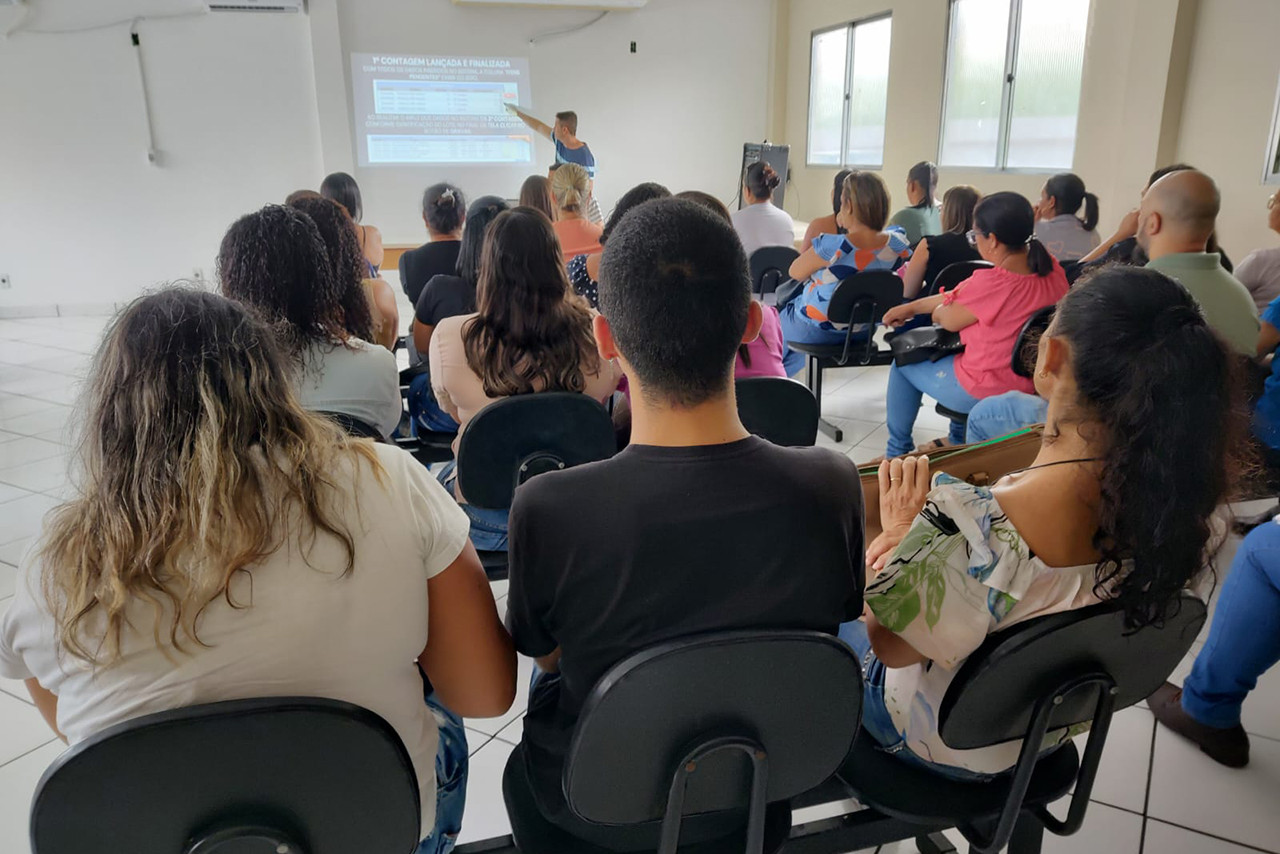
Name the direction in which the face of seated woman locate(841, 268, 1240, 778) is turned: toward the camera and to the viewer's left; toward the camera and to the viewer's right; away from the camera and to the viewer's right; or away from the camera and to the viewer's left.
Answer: away from the camera and to the viewer's left

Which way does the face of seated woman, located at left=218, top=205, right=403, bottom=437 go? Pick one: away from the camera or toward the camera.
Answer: away from the camera

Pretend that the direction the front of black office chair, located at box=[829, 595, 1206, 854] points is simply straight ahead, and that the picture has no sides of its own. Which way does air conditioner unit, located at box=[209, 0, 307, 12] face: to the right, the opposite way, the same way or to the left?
the opposite way

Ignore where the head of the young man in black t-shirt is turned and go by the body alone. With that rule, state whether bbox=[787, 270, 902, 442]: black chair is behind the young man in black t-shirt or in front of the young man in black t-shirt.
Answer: in front

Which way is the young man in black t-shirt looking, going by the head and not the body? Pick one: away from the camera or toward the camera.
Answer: away from the camera

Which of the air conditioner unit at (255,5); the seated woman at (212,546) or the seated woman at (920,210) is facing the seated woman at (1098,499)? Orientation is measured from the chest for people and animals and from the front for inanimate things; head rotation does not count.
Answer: the air conditioner unit

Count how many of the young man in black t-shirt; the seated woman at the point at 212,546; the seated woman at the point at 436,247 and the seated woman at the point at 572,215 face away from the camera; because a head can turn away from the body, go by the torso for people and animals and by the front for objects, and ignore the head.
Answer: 4

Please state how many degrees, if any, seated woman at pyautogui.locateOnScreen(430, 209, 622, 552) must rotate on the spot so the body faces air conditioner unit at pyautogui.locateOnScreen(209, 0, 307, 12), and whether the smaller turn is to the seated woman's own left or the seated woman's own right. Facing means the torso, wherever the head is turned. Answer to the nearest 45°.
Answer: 0° — they already face it

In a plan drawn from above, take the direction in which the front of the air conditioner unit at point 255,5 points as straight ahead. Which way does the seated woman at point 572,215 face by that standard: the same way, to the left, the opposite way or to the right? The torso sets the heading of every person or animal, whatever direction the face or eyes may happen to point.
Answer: the opposite way

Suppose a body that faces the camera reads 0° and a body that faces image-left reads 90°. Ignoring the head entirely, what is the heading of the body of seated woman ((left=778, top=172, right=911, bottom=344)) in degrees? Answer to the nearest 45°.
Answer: approximately 135°

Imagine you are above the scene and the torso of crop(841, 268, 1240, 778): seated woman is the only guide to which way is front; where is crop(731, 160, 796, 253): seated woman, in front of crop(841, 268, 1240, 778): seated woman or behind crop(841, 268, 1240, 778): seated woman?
in front

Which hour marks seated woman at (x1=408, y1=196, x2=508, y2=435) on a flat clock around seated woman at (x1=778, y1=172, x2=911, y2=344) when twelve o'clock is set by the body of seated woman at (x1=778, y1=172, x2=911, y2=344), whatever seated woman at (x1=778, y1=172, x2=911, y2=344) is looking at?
seated woman at (x1=408, y1=196, x2=508, y2=435) is roughly at 9 o'clock from seated woman at (x1=778, y1=172, x2=911, y2=344).

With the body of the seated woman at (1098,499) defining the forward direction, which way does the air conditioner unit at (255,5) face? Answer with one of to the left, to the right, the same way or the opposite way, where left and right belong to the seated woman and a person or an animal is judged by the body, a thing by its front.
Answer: the opposite way

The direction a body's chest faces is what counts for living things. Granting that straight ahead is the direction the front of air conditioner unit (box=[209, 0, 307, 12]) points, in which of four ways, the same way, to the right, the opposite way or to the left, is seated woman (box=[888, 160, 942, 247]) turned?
the opposite way

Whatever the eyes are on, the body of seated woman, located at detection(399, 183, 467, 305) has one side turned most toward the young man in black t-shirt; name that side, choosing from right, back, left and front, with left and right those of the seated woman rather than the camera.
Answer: back

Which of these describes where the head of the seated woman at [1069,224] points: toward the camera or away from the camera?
away from the camera

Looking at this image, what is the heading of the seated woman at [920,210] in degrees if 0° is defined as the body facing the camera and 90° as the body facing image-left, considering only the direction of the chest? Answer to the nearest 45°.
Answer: approximately 135°

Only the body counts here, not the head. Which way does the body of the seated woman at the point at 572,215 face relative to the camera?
away from the camera

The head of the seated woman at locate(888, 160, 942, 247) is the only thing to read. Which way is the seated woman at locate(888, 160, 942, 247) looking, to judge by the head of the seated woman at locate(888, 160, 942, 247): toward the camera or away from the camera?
away from the camera

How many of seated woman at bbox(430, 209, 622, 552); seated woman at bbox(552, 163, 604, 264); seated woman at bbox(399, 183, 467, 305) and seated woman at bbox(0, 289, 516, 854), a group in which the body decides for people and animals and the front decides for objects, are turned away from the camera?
4

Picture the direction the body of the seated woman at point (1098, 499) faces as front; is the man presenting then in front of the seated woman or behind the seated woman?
in front

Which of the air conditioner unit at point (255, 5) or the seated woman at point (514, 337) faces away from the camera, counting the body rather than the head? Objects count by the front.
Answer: the seated woman

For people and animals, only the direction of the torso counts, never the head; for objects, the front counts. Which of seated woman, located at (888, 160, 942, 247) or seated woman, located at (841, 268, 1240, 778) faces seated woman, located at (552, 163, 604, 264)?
seated woman, located at (841, 268, 1240, 778)
